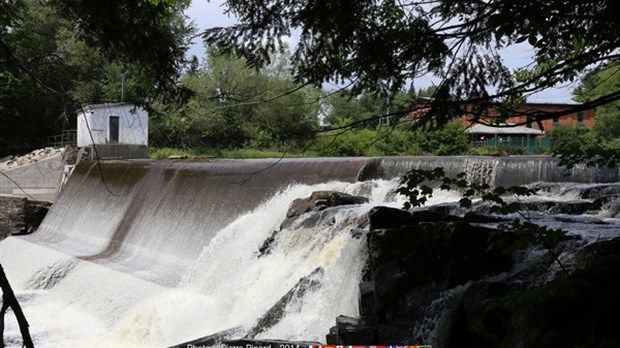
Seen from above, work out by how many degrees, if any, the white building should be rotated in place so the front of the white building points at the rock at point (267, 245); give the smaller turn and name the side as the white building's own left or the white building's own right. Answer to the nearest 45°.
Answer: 0° — it already faces it

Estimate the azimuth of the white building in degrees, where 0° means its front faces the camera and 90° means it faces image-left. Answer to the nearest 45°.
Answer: approximately 0°

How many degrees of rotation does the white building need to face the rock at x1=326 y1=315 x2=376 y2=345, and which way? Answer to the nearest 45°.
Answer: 0° — it already faces it

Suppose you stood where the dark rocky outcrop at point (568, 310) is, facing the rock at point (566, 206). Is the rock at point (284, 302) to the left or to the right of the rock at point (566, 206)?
left
